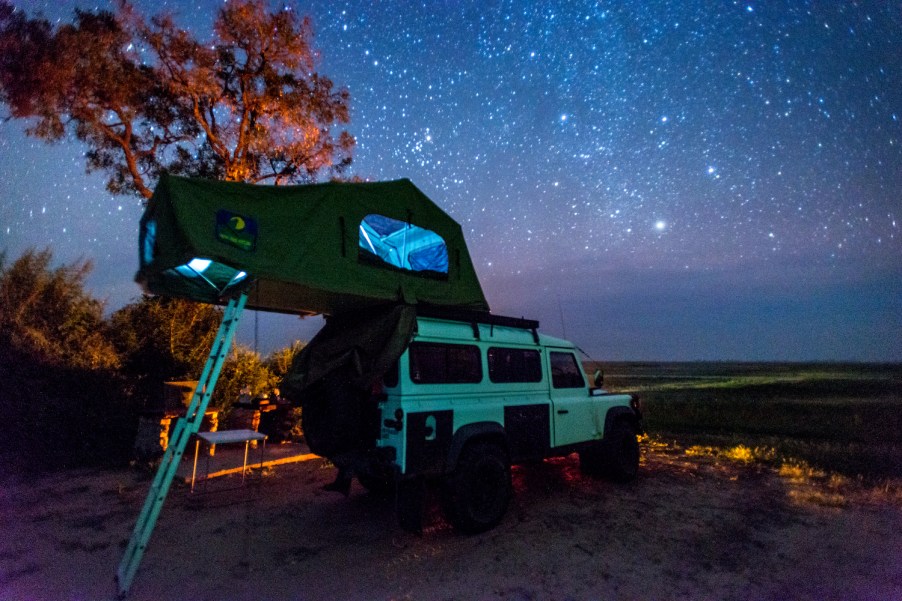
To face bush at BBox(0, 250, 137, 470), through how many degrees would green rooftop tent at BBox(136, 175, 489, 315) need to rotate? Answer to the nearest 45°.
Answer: approximately 90° to its right

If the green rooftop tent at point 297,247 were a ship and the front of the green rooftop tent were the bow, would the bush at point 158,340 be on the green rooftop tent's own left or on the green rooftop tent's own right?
on the green rooftop tent's own right

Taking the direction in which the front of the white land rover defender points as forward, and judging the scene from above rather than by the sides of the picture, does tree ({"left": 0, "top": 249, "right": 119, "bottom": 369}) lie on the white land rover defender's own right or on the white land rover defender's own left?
on the white land rover defender's own left

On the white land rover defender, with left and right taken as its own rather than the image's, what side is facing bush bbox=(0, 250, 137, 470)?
left

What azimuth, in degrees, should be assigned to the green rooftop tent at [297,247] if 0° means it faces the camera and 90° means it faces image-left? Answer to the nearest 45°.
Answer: approximately 45°

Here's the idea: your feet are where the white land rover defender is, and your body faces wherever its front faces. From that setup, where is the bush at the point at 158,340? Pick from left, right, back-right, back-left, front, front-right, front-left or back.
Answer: left

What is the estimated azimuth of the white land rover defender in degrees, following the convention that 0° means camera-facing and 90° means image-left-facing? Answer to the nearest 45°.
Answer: approximately 225°
